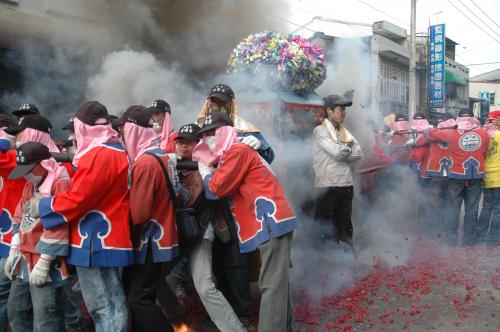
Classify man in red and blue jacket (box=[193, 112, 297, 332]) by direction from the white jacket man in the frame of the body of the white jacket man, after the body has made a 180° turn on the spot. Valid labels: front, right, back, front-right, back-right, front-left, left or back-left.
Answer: back-left

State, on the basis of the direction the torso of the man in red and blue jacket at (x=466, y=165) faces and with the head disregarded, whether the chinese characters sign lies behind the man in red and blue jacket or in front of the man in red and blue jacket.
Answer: in front

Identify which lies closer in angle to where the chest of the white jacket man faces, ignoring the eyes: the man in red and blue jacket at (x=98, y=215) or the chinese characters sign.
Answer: the man in red and blue jacket

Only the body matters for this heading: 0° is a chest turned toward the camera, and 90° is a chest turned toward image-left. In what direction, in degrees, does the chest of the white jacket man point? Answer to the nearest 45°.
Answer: approximately 315°

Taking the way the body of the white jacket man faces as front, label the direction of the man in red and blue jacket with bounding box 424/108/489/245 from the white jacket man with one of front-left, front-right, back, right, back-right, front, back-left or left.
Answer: left

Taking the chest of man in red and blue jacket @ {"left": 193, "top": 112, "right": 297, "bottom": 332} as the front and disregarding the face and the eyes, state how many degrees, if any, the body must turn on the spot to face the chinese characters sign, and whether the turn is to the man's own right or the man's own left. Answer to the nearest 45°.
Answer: approximately 135° to the man's own right

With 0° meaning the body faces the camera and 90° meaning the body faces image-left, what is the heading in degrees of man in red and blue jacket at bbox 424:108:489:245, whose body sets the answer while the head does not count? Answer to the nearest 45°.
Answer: approximately 180°

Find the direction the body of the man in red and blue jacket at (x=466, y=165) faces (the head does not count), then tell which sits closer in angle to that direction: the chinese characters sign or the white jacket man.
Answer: the chinese characters sign

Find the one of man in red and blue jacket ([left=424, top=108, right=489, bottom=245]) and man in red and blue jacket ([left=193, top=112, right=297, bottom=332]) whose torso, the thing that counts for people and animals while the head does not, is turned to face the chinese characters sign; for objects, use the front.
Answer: man in red and blue jacket ([left=424, top=108, right=489, bottom=245])

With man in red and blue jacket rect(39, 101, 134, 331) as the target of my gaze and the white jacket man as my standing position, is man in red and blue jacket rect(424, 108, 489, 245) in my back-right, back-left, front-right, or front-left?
back-left

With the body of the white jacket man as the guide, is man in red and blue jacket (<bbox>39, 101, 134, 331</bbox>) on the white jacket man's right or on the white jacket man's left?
on the white jacket man's right

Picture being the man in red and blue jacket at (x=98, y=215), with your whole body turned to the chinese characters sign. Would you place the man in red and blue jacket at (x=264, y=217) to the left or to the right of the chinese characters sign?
right
